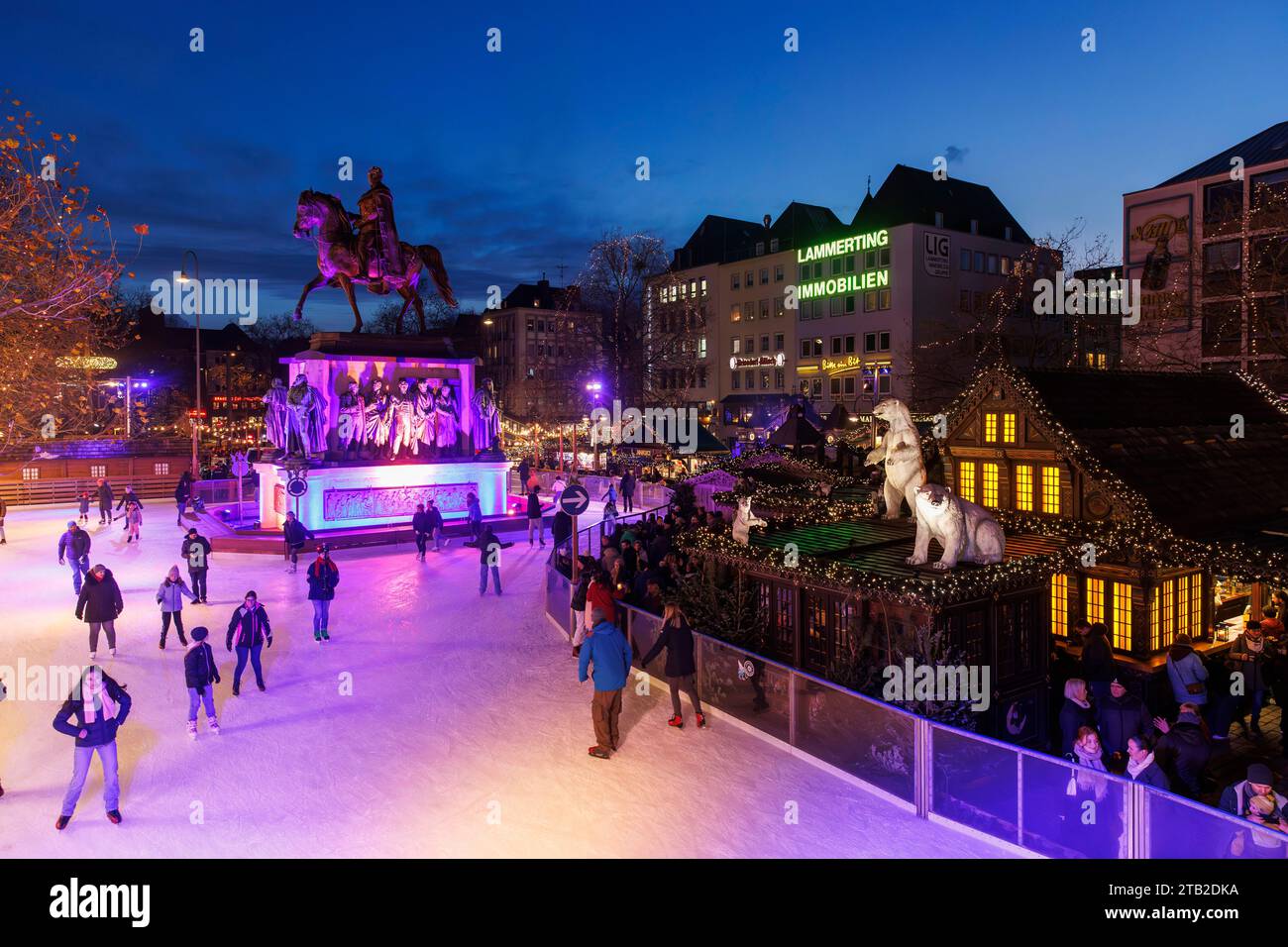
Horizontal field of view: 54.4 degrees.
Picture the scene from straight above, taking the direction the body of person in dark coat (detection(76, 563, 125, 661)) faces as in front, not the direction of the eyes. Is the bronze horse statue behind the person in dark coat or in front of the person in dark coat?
behind

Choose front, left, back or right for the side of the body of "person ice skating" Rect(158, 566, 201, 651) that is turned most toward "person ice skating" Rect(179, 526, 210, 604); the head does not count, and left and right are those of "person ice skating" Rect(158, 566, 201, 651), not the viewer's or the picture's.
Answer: back

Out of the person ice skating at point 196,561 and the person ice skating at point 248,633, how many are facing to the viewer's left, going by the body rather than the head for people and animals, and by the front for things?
0

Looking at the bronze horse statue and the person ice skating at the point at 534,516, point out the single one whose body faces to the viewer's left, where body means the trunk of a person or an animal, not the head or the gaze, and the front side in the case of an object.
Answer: the bronze horse statue

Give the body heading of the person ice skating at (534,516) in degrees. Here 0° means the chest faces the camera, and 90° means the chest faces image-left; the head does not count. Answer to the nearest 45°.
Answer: approximately 180°

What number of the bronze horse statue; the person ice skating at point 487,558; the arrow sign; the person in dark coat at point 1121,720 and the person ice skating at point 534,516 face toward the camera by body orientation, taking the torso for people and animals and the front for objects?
2

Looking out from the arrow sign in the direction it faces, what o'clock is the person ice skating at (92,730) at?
The person ice skating is roughly at 1 o'clock from the arrow sign.

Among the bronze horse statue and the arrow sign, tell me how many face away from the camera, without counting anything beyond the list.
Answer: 0

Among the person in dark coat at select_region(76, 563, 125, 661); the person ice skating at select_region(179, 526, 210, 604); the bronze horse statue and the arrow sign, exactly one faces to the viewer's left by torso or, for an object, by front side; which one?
the bronze horse statue

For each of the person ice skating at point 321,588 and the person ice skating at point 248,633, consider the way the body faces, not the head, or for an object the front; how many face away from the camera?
0

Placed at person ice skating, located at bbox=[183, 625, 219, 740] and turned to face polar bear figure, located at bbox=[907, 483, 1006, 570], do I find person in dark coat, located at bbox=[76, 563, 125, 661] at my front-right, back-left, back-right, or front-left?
back-left
